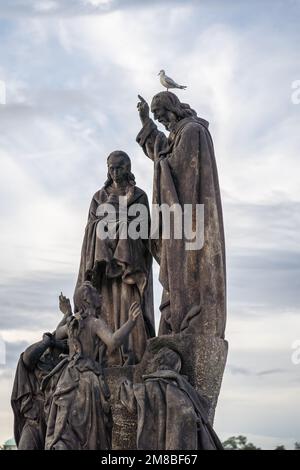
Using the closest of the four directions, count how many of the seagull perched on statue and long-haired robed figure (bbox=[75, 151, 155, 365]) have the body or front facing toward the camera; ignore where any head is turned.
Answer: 1

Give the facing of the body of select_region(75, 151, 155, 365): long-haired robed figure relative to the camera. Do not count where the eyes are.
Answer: toward the camera

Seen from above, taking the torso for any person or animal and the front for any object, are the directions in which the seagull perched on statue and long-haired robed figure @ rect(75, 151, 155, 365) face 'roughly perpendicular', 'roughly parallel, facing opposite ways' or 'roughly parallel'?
roughly perpendicular
